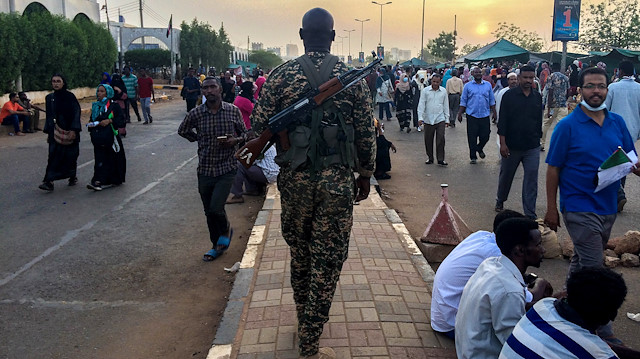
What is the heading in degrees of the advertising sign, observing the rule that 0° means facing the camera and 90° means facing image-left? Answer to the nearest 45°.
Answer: approximately 0°

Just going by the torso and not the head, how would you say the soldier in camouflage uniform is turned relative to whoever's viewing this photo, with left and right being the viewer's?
facing away from the viewer

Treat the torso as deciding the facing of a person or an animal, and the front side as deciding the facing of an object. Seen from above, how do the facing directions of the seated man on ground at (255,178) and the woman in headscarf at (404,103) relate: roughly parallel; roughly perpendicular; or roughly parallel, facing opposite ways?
roughly perpendicular

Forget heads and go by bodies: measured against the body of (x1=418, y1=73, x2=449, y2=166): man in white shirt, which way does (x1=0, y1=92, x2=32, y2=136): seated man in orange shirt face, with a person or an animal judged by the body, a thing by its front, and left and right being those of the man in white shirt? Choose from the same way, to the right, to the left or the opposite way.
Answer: to the left

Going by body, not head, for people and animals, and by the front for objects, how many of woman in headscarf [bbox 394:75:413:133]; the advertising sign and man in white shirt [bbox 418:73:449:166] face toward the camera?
3

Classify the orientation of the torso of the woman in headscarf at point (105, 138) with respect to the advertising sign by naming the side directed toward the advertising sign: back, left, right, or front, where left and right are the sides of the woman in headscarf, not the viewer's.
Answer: back

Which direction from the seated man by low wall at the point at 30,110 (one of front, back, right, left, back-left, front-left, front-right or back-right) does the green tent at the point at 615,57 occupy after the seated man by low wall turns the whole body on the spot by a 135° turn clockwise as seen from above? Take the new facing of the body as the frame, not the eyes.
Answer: back-left

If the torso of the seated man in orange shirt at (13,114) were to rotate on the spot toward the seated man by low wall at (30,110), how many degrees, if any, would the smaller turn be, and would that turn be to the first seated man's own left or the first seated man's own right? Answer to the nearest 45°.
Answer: approximately 90° to the first seated man's own left

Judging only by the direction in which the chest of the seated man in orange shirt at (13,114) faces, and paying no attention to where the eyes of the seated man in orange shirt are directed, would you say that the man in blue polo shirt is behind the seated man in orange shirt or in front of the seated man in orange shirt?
in front

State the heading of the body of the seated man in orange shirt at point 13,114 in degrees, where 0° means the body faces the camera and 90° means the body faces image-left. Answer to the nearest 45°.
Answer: approximately 315°

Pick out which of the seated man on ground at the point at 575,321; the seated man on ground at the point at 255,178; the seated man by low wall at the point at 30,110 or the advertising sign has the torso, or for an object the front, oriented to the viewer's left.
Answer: the seated man on ground at the point at 255,178

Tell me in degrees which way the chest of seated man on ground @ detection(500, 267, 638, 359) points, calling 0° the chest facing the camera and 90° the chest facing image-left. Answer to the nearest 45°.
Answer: approximately 225°

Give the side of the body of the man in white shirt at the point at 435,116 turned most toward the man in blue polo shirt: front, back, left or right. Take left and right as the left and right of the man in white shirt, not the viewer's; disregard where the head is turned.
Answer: front

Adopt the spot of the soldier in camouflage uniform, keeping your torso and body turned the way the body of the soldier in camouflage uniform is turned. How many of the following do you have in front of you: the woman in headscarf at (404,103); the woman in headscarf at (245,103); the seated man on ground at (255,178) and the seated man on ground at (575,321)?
3

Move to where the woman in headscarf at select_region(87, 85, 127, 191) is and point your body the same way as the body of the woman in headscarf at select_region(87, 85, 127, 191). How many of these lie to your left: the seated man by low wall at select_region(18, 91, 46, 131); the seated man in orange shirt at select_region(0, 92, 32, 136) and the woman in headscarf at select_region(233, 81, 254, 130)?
1
